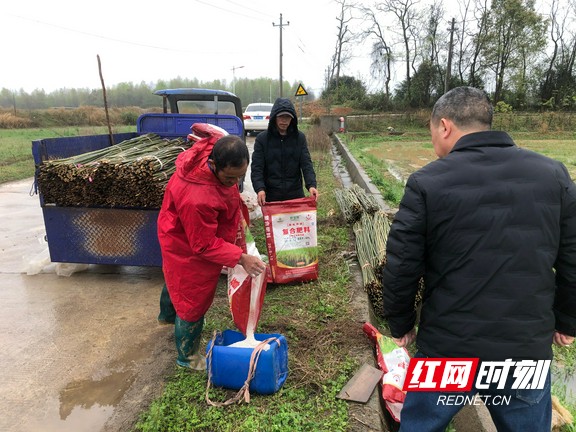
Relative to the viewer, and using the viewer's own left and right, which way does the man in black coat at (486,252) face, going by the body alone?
facing away from the viewer

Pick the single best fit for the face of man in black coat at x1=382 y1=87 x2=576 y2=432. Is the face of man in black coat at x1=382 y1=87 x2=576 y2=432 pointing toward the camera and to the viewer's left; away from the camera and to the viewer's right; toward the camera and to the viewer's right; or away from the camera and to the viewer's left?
away from the camera and to the viewer's left

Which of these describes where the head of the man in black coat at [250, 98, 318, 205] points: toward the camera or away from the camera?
toward the camera

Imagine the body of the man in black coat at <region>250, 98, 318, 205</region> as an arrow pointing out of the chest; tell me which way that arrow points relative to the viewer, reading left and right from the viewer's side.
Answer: facing the viewer

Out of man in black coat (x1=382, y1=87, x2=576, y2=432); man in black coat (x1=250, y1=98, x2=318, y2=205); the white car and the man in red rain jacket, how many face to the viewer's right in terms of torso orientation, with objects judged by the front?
1

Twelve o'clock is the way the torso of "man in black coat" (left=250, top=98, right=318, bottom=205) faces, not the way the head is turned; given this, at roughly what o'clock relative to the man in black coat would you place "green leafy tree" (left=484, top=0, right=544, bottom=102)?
The green leafy tree is roughly at 7 o'clock from the man in black coat.

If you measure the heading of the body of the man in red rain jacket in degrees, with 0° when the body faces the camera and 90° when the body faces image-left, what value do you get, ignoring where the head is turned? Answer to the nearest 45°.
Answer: approximately 270°

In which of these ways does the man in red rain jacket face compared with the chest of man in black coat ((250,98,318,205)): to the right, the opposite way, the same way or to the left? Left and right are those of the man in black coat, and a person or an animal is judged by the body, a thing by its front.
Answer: to the left

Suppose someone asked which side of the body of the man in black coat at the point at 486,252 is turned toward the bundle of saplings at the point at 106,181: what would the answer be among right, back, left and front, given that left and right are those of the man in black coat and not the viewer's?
left

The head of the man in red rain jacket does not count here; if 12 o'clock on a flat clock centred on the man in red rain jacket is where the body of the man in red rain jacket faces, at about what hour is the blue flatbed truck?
The blue flatbed truck is roughly at 8 o'clock from the man in red rain jacket.

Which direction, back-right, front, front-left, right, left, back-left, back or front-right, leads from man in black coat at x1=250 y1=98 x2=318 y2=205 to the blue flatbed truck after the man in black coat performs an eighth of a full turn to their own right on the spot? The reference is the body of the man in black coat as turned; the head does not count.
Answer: front-right

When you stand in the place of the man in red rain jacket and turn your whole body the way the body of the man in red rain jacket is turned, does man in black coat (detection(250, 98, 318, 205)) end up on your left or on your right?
on your left

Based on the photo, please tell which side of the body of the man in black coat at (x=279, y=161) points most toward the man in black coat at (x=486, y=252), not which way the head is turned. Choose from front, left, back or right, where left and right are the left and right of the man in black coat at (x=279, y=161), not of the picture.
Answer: front
